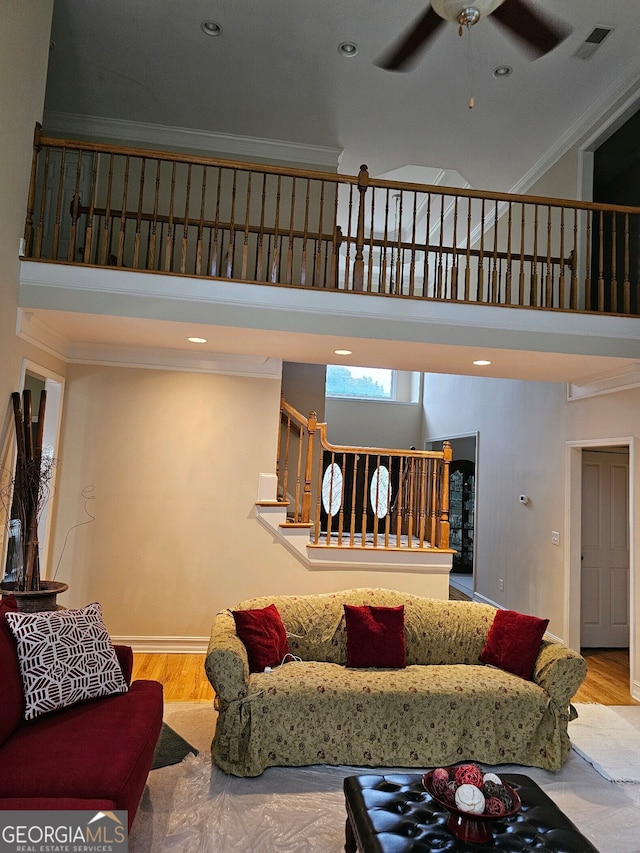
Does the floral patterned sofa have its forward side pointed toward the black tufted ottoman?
yes

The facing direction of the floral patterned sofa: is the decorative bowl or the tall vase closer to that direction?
the decorative bowl

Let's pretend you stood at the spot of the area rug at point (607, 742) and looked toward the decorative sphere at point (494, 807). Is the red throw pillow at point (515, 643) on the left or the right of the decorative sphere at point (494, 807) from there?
right

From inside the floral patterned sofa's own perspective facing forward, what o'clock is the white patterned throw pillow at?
The white patterned throw pillow is roughly at 2 o'clock from the floral patterned sofa.

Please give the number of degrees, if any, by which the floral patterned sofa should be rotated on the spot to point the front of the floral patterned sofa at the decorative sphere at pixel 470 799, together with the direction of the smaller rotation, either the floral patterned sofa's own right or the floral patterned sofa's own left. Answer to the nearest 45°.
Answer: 0° — it already faces it

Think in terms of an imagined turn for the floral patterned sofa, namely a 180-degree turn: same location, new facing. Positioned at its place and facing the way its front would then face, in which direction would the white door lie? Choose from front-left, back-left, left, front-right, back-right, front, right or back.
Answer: front-right

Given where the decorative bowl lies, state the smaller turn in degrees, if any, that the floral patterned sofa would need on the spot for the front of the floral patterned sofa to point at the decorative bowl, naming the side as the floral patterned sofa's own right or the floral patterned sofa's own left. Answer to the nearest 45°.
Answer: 0° — it already faces it

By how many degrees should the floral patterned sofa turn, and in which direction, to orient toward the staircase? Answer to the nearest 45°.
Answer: approximately 180°

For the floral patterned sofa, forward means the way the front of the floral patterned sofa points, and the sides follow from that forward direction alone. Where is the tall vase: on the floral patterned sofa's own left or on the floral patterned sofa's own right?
on the floral patterned sofa's own right

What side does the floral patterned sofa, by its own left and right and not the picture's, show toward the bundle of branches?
right

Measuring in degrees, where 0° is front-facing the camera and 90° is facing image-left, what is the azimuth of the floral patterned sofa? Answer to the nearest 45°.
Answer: approximately 0°
